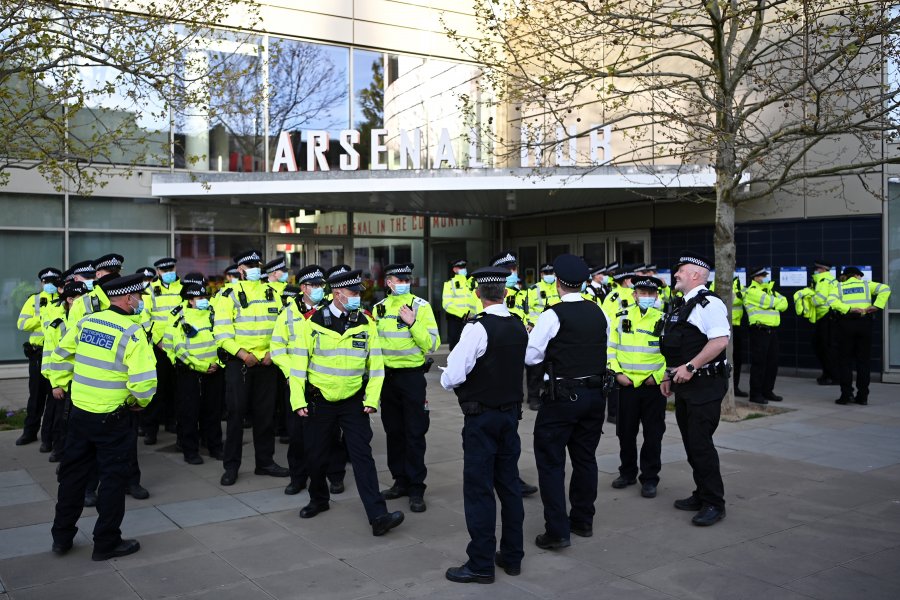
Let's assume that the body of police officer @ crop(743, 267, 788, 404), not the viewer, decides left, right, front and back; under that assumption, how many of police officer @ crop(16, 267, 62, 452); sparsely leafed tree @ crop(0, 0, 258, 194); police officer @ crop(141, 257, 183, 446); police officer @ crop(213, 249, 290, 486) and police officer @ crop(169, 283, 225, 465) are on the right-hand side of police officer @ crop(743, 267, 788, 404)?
5

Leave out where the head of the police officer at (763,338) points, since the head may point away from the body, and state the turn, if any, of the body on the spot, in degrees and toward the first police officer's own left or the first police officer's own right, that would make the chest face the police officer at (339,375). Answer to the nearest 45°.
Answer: approximately 45° to the first police officer's own right

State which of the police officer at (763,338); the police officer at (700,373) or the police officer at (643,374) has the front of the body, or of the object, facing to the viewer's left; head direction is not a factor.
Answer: the police officer at (700,373)

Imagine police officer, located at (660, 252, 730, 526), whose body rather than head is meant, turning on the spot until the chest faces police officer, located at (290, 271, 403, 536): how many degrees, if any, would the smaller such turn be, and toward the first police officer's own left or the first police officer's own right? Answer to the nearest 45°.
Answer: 0° — they already face them

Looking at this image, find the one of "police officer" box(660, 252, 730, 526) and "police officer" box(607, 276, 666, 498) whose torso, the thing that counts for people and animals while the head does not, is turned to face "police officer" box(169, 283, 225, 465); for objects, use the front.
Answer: "police officer" box(660, 252, 730, 526)

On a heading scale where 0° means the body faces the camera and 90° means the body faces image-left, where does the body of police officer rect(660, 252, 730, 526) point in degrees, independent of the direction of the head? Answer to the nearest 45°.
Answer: approximately 90°

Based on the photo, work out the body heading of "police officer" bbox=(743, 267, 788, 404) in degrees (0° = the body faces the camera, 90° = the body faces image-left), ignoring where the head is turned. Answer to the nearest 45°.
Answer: approximately 315°

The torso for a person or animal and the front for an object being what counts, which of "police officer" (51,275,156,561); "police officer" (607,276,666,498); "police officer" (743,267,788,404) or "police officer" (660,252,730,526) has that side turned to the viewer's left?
"police officer" (660,252,730,526)

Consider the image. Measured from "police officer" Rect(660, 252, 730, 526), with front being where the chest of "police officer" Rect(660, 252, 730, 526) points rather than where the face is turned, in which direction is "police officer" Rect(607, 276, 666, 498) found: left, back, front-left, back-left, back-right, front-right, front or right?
front-right

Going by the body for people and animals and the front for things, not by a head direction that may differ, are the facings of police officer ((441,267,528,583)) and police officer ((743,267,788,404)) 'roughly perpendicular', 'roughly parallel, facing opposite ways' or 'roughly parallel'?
roughly parallel, facing opposite ways

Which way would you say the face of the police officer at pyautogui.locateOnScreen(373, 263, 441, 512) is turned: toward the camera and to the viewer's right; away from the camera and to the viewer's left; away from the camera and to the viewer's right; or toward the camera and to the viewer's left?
toward the camera and to the viewer's right

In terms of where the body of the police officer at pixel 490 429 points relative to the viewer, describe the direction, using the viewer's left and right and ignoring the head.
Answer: facing away from the viewer and to the left of the viewer

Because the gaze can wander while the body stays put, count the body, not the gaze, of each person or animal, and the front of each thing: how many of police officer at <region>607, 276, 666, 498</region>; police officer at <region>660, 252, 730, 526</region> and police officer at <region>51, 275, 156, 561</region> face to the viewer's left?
1

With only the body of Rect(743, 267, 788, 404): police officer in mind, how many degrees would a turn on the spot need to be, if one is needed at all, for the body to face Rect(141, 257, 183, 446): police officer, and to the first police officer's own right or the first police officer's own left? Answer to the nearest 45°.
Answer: approximately 90° to the first police officer's own right

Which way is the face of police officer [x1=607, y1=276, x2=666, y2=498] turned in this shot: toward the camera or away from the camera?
toward the camera

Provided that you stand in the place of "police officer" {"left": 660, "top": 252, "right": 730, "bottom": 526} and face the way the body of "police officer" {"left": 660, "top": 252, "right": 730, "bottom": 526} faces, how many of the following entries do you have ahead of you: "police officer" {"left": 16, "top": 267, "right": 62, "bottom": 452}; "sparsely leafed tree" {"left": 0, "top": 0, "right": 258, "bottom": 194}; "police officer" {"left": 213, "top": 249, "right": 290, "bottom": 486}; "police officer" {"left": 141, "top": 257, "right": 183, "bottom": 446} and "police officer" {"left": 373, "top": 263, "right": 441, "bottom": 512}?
5

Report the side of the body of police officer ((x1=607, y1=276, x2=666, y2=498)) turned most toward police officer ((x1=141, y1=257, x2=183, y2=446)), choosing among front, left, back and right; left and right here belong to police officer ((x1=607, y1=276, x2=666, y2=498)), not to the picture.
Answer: right

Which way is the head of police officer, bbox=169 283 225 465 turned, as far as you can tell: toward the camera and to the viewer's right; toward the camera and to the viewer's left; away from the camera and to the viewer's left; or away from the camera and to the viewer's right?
toward the camera and to the viewer's right

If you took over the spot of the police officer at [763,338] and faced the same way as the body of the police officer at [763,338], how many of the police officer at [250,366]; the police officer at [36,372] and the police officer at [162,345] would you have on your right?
3
